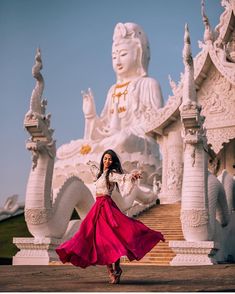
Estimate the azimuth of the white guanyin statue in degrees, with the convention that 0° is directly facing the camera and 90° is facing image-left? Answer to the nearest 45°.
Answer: approximately 45°

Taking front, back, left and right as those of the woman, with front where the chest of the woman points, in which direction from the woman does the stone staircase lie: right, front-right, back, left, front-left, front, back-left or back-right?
back-right

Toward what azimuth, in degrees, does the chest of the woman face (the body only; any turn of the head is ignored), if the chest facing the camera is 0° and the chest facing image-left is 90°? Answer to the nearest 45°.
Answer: approximately 45°

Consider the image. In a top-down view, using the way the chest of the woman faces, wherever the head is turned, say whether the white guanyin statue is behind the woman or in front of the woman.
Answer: behind

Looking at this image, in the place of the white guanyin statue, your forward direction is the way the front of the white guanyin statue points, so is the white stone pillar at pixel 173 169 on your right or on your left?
on your left
